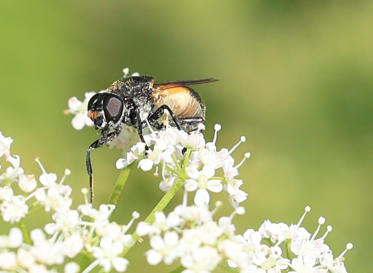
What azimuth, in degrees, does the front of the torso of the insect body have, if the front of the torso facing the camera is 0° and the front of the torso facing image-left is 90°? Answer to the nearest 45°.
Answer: approximately 45°

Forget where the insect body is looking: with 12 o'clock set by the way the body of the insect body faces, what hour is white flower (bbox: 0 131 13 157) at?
The white flower is roughly at 12 o'clock from the insect body.
